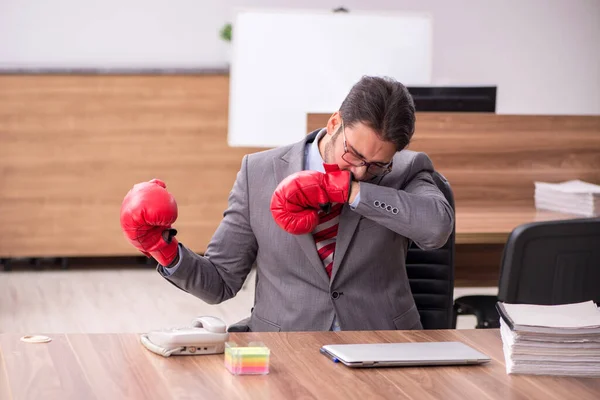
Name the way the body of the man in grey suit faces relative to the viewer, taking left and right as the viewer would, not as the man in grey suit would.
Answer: facing the viewer

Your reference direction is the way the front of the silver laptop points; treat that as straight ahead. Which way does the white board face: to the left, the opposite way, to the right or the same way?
the opposite way

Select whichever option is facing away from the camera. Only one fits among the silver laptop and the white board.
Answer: the silver laptop

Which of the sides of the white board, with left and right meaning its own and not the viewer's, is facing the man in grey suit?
front

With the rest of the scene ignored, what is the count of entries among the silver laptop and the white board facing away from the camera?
1

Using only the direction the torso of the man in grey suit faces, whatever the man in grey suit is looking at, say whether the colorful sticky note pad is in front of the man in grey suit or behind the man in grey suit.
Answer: in front

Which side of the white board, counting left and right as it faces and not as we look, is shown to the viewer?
front

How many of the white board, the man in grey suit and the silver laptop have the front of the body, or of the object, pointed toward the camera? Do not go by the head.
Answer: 2

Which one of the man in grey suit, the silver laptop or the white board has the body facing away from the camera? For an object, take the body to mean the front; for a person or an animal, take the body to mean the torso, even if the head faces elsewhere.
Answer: the silver laptop

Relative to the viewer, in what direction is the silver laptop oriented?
away from the camera

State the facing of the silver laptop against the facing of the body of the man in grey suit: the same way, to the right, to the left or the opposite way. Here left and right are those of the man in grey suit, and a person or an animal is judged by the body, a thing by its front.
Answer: the opposite way
